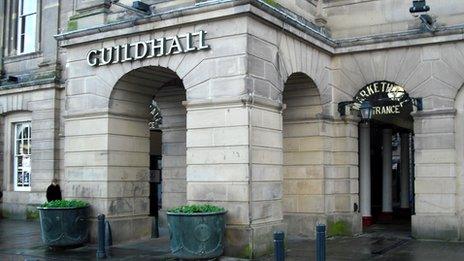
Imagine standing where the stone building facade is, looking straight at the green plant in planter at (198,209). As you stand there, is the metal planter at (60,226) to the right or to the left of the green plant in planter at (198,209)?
right

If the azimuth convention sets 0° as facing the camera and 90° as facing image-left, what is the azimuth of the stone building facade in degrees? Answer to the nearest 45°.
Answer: approximately 45°

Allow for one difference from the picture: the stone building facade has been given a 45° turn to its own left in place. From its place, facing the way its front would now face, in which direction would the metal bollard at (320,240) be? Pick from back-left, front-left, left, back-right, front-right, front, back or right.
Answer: front

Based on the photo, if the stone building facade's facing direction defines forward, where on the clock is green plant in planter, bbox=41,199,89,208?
The green plant in planter is roughly at 1 o'clock from the stone building facade.

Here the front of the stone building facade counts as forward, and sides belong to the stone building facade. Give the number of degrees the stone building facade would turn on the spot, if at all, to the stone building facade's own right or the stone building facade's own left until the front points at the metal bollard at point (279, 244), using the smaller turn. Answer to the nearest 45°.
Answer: approximately 45° to the stone building facade's own left

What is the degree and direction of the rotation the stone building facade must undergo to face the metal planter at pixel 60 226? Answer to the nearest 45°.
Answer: approximately 45° to its right
